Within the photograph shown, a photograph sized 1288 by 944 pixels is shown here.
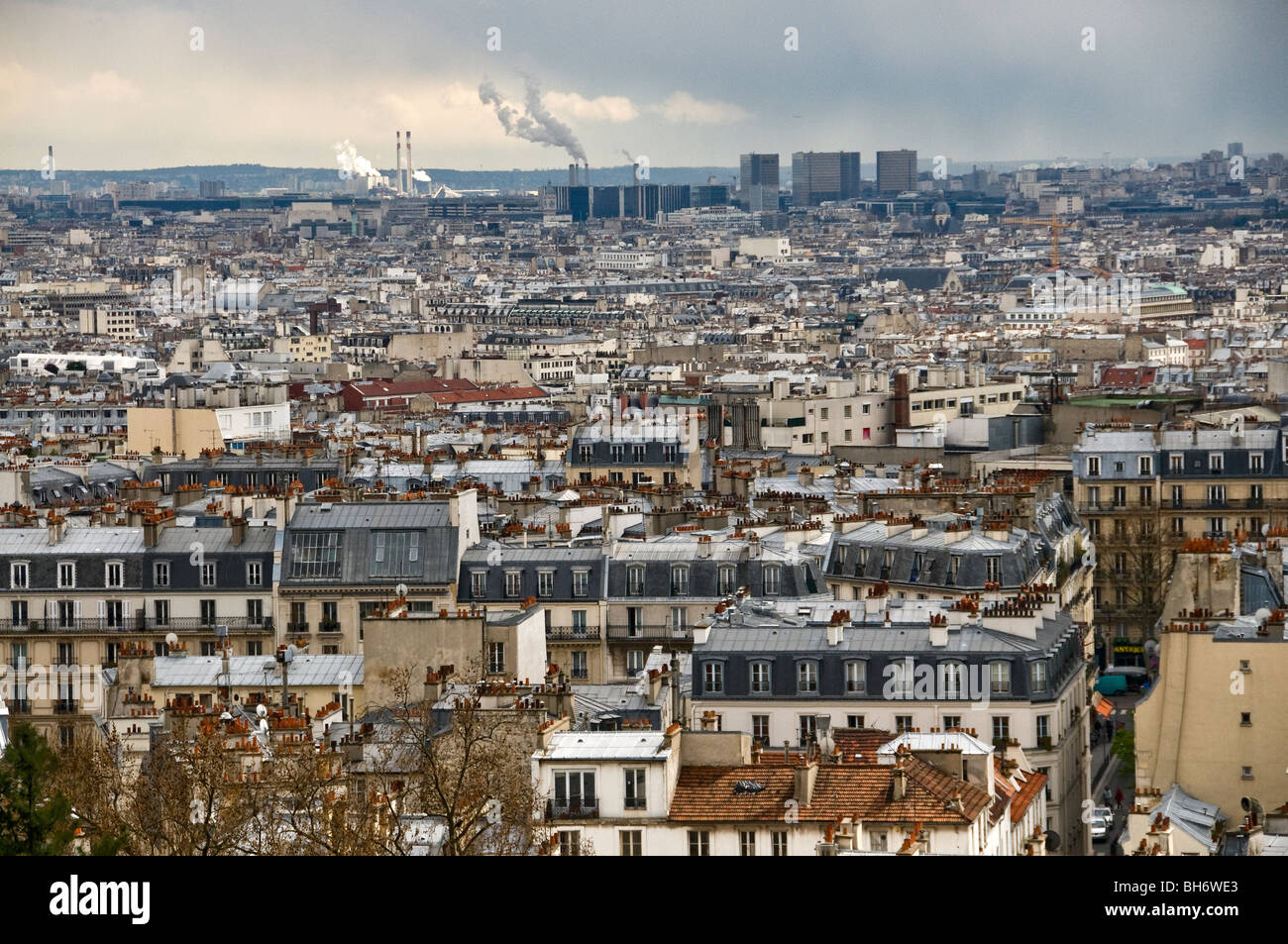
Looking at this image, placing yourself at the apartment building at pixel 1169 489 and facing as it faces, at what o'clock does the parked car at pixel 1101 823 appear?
The parked car is roughly at 12 o'clock from the apartment building.

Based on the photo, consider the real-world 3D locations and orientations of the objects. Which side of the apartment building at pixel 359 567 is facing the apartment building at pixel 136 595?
right

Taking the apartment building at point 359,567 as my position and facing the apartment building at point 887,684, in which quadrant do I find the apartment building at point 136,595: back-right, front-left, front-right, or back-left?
back-right

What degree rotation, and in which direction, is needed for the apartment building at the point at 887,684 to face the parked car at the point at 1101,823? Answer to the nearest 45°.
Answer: approximately 90° to its left

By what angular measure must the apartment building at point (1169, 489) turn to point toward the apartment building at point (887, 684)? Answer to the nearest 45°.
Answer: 0° — it already faces it

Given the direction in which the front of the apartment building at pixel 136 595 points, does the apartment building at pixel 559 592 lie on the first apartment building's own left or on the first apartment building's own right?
on the first apartment building's own left
